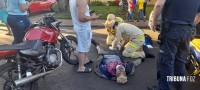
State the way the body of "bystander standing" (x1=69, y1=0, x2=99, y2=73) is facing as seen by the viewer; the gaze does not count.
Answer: to the viewer's right

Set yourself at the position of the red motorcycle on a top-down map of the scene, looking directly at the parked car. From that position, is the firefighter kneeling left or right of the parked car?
right

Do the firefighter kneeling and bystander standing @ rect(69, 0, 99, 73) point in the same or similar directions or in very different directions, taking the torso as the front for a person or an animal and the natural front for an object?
very different directions

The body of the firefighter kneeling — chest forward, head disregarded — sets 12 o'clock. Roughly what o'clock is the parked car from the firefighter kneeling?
The parked car is roughly at 2 o'clock from the firefighter kneeling.

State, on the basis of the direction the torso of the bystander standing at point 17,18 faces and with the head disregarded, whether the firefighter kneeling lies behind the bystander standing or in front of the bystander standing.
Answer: in front

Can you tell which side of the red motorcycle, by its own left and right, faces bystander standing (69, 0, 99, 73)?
front

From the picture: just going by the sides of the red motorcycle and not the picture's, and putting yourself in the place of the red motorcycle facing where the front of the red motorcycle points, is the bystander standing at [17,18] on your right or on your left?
on your left

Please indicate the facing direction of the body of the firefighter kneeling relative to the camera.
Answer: to the viewer's left
